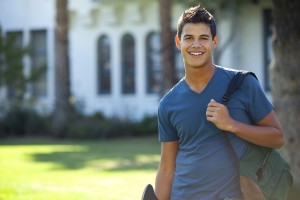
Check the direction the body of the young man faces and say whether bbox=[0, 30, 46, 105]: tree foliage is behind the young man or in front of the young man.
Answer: behind

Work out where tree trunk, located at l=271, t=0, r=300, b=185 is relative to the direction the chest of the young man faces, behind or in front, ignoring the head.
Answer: behind

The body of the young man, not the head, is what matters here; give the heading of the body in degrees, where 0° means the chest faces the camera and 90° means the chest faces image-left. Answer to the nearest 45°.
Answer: approximately 0°
